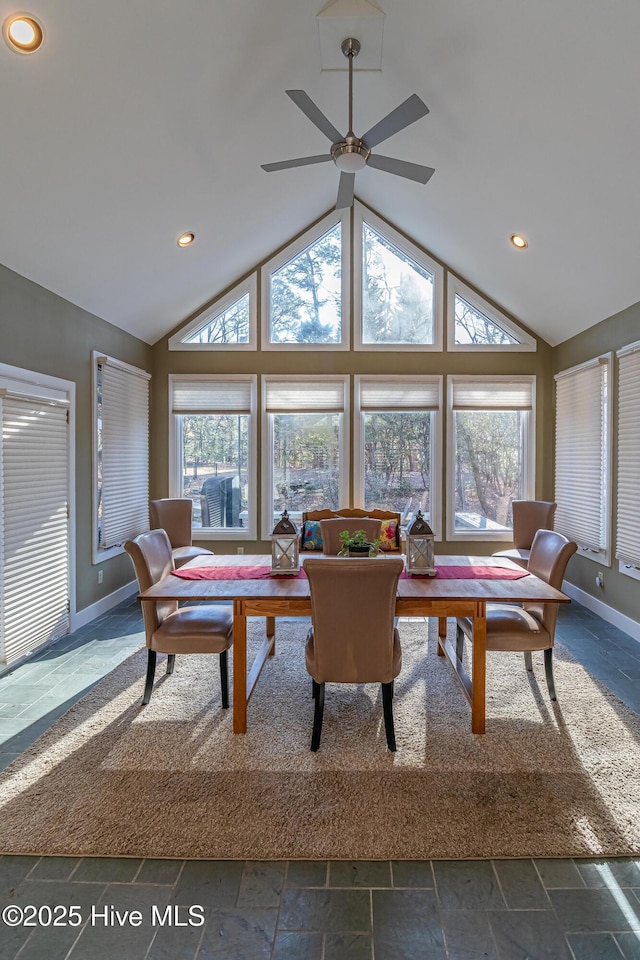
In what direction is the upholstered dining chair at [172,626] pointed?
to the viewer's right

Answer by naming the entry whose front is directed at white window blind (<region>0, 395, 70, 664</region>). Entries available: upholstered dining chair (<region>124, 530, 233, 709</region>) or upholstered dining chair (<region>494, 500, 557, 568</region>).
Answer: upholstered dining chair (<region>494, 500, 557, 568</region>)

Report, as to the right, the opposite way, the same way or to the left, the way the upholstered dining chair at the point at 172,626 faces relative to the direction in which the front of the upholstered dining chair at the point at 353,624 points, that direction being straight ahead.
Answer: to the right

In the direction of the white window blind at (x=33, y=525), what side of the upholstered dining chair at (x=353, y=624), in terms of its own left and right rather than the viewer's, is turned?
left

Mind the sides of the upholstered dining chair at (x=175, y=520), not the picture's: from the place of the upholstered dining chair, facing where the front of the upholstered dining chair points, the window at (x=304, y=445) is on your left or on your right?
on your left

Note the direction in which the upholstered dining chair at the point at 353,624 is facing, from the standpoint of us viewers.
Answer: facing away from the viewer

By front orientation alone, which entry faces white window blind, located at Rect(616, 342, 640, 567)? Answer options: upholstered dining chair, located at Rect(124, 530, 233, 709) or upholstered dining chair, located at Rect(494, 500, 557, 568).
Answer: upholstered dining chair, located at Rect(124, 530, 233, 709)
